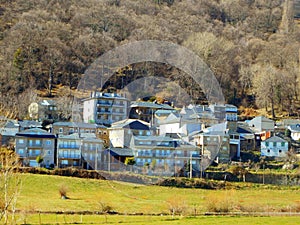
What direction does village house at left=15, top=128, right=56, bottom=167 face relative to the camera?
toward the camera

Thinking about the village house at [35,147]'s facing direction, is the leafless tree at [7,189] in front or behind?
in front

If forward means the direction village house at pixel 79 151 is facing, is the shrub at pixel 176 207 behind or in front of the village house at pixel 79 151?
in front

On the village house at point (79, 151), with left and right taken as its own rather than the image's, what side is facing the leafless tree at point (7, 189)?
front

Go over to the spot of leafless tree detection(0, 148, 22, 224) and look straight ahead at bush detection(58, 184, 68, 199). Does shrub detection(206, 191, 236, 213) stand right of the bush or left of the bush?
right

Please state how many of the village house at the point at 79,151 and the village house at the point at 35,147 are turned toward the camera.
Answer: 2

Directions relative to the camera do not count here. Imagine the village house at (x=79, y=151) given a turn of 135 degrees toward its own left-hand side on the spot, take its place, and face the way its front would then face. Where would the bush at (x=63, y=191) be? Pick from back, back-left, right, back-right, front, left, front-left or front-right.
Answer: back-right
